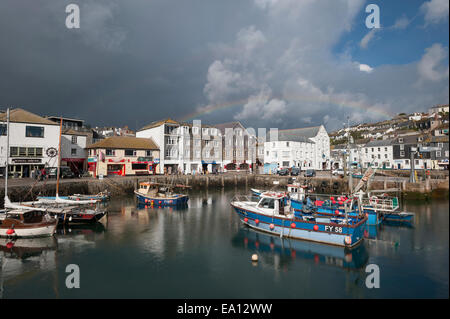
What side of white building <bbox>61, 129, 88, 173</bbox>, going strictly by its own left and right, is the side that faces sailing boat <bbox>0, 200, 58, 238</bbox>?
front

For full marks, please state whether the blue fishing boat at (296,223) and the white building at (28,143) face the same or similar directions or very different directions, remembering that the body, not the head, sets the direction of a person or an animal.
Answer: very different directions

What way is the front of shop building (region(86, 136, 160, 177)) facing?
toward the camera

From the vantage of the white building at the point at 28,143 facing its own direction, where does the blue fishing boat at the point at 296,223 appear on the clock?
The blue fishing boat is roughly at 11 o'clock from the white building.

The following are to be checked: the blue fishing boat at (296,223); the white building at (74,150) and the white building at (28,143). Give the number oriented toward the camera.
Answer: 2

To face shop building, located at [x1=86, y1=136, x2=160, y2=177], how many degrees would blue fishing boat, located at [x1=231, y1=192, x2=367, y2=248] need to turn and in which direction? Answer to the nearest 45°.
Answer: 0° — it already faces it

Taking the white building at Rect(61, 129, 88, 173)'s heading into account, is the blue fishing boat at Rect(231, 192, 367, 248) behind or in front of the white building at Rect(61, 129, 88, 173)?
in front

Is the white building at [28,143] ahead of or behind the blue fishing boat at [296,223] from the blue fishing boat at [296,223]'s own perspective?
ahead

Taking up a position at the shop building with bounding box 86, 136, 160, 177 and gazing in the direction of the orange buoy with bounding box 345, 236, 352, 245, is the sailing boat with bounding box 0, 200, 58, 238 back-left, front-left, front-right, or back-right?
front-right

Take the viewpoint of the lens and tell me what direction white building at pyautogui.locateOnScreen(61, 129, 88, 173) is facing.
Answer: facing the viewer

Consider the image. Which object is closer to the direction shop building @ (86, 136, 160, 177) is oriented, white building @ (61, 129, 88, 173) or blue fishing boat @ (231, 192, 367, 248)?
the blue fishing boat

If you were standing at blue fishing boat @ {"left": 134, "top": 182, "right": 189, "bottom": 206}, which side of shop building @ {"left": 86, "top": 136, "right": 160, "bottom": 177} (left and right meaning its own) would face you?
front

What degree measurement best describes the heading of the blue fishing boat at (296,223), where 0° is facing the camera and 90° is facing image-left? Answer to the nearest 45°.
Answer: approximately 135°

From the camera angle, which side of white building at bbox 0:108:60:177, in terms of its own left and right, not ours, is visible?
front

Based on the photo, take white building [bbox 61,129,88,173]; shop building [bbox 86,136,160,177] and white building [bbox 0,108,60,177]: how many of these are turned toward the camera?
3
